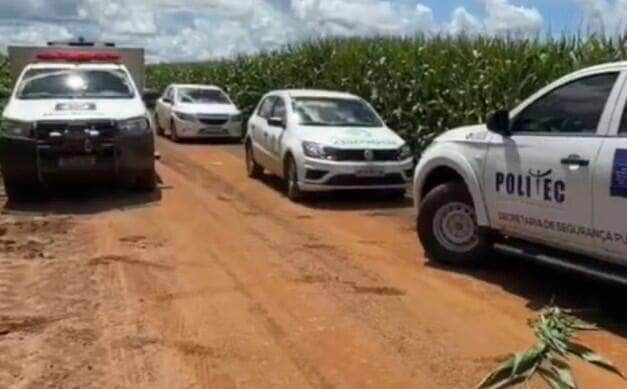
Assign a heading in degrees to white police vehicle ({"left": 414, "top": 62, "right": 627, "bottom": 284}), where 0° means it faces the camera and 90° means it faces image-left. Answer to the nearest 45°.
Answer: approximately 135°

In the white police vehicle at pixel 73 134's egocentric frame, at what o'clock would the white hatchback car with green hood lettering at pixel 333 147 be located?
the white hatchback car with green hood lettering at pixel 333 147 is roughly at 9 o'clock from the white police vehicle at pixel 73 134.

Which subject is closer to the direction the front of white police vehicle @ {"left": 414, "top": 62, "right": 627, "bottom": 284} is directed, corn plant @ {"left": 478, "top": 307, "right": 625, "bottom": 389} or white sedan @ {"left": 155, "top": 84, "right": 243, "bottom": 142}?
the white sedan

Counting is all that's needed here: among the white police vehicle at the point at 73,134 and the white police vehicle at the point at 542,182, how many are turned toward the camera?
1

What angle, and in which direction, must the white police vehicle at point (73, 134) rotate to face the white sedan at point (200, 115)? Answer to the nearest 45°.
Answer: approximately 180°

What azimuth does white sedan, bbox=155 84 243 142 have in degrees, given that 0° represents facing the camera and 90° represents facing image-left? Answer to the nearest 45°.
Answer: approximately 315°

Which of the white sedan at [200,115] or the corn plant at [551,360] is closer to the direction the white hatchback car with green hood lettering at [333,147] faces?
the corn plant

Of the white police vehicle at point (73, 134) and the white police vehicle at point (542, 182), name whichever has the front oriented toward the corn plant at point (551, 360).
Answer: the white police vehicle at point (73, 134)
